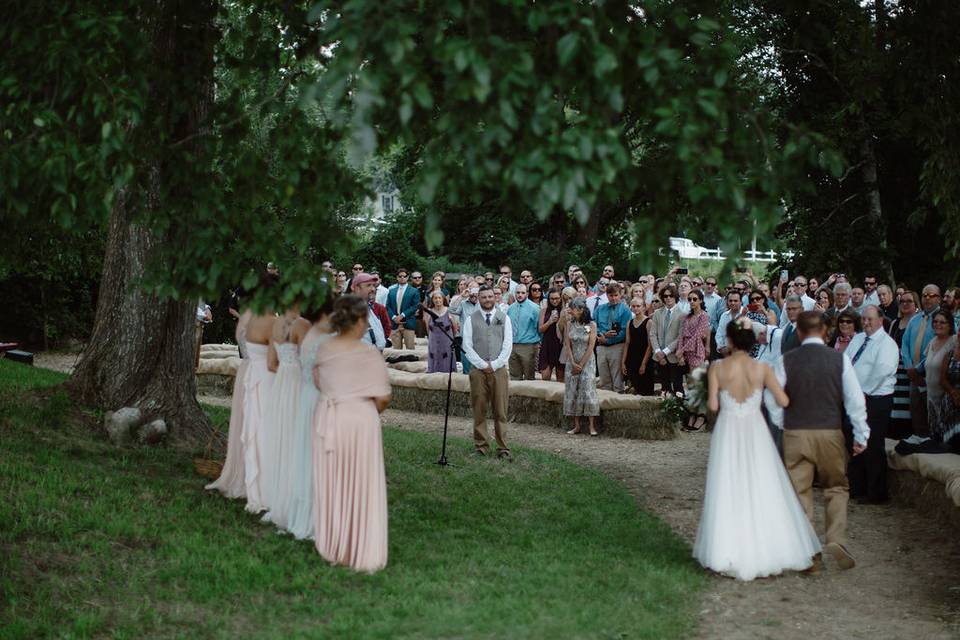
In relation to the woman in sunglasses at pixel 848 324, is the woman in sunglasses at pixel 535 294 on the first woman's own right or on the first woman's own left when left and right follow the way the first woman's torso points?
on the first woman's own right

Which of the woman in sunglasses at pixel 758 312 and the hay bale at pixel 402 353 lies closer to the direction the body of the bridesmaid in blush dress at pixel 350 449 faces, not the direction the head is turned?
the woman in sunglasses

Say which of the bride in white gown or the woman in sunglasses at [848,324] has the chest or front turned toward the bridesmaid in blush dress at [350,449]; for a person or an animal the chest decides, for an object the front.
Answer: the woman in sunglasses

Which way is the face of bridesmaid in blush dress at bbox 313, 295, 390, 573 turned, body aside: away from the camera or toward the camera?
away from the camera

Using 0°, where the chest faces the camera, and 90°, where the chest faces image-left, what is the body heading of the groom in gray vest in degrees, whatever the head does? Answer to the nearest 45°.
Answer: approximately 0°

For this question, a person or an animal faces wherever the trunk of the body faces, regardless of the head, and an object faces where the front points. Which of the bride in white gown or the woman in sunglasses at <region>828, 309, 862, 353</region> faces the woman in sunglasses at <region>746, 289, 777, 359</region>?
the bride in white gown

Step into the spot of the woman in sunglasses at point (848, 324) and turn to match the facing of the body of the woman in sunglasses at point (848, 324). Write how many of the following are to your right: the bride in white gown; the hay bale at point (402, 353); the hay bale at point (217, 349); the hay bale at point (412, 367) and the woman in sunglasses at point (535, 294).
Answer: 4

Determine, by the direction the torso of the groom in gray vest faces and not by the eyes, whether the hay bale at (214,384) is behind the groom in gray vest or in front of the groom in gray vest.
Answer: behind

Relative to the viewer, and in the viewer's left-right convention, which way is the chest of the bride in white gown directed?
facing away from the viewer

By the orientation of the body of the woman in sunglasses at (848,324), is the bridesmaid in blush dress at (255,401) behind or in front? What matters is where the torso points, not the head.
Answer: in front

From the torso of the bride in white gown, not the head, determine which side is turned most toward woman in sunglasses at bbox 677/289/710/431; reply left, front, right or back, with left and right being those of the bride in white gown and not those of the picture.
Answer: front

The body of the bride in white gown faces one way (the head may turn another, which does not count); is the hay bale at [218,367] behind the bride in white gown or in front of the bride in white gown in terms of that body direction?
in front
